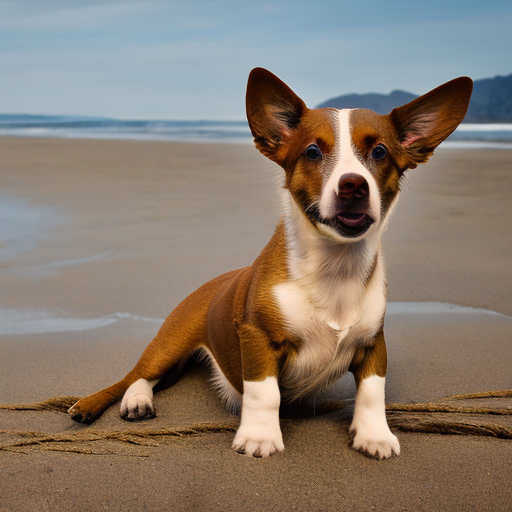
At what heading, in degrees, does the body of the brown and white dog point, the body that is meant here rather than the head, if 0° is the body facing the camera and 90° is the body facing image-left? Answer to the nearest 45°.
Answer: approximately 315°

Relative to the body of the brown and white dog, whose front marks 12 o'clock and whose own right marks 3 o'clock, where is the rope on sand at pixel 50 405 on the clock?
The rope on sand is roughly at 5 o'clock from the brown and white dog.
